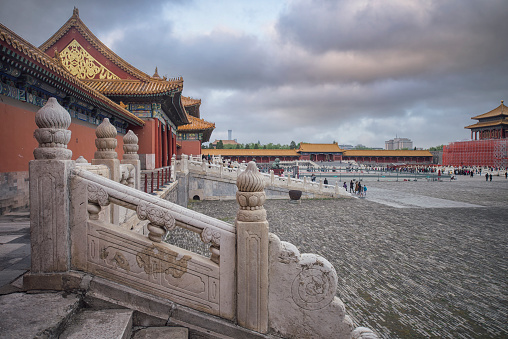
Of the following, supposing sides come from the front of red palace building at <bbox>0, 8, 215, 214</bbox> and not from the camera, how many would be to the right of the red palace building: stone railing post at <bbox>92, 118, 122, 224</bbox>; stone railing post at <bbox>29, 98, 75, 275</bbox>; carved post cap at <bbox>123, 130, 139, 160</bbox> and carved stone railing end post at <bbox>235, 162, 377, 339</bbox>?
4

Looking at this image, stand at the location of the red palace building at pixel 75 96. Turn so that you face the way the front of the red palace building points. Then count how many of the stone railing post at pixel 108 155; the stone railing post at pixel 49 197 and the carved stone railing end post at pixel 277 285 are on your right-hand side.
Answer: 3

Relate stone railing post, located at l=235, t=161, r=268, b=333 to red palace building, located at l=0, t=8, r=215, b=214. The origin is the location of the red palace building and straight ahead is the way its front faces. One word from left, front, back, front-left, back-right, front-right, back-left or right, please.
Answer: right

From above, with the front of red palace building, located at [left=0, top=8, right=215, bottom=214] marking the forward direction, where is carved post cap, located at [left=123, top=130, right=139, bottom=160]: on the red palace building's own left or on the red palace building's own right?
on the red palace building's own right

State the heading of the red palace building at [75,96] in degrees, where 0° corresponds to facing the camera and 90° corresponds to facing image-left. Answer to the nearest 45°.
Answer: approximately 270°

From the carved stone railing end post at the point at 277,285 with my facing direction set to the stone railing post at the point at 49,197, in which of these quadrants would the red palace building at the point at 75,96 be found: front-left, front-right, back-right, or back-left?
front-right

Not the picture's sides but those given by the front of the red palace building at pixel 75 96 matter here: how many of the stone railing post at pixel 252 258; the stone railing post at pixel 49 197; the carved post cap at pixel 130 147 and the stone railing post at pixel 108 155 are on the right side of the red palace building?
4

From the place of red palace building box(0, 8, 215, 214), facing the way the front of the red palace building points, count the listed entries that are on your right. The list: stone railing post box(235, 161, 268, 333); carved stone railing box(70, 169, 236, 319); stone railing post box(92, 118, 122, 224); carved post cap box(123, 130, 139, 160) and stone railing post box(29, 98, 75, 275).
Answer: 5

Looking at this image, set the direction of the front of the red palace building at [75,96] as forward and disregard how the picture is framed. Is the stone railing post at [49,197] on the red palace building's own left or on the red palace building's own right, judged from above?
on the red palace building's own right

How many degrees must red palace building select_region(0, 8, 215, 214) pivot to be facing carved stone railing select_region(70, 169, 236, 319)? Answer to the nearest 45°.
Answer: approximately 90° to its right

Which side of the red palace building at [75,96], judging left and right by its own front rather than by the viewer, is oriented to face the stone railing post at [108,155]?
right
